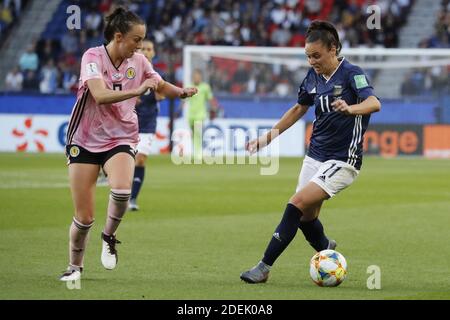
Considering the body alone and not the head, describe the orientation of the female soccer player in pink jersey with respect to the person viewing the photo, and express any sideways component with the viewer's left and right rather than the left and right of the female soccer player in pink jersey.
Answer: facing the viewer and to the right of the viewer

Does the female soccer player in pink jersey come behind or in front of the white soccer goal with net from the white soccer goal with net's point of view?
in front

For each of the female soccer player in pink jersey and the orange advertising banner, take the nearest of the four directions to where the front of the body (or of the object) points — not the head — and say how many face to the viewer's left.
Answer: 0

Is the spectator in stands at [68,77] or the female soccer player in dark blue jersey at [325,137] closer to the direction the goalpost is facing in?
the female soccer player in dark blue jersey

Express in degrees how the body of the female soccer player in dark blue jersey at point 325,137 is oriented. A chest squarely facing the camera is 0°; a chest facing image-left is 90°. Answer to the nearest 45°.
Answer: approximately 45°

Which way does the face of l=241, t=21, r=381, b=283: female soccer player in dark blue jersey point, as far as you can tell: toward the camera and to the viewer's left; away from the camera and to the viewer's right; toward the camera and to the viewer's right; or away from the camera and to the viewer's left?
toward the camera and to the viewer's left

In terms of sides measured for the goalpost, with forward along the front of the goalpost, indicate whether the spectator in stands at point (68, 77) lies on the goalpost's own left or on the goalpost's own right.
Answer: on the goalpost's own right

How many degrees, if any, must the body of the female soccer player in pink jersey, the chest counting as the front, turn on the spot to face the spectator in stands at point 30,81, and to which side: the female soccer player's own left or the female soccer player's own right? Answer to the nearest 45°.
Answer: approximately 135° to the female soccer player's own left

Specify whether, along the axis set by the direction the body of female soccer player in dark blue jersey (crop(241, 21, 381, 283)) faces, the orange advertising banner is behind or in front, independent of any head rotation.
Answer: behind

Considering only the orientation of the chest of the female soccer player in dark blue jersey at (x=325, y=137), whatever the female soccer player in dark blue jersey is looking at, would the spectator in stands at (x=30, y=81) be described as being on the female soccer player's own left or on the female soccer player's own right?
on the female soccer player's own right

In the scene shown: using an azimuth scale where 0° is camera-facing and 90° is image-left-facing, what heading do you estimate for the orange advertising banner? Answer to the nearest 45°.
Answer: approximately 0°

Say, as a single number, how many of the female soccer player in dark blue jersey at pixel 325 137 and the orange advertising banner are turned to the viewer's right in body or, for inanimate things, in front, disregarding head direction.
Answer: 0

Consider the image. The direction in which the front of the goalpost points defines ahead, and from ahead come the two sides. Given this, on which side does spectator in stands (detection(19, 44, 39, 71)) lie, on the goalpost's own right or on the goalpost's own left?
on the goalpost's own right

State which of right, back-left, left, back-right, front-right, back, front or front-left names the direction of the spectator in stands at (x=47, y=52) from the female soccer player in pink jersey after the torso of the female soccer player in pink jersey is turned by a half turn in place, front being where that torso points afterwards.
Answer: front-right

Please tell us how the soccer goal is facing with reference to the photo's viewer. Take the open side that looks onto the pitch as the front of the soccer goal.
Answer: facing the viewer

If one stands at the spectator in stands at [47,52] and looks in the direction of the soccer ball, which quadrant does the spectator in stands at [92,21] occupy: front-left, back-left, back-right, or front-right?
back-left

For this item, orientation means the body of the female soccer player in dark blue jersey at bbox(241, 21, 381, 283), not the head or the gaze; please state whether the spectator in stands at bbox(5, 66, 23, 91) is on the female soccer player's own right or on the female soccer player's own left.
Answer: on the female soccer player's own right

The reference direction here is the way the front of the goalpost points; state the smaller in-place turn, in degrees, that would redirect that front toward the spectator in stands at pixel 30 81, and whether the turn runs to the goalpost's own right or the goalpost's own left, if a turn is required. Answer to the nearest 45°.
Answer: approximately 90° to the goalpost's own right
